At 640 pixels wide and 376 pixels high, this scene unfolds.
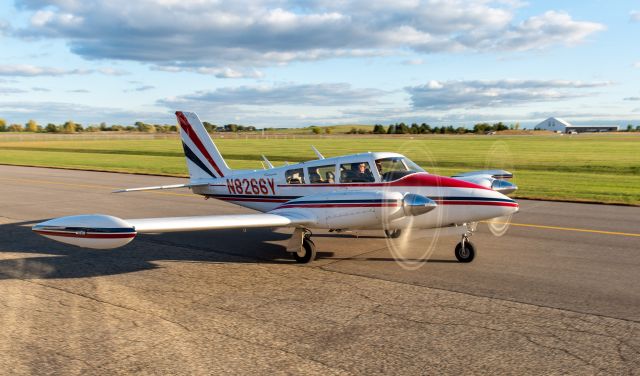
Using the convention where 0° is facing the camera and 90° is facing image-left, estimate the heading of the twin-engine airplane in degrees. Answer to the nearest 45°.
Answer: approximately 315°
